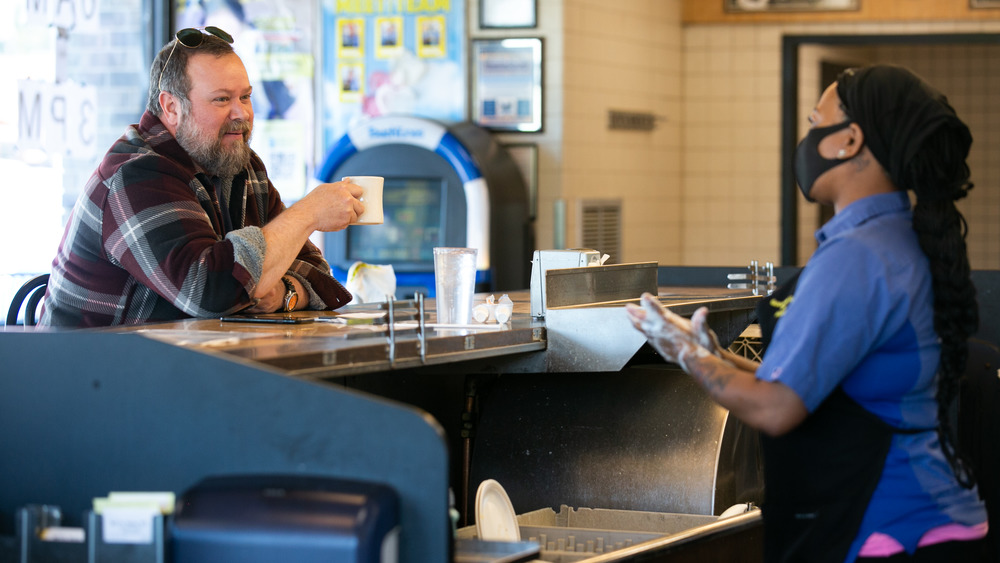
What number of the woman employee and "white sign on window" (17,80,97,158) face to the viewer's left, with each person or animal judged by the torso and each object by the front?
1

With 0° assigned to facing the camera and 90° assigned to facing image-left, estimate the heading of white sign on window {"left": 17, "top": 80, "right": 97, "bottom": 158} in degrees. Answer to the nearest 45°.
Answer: approximately 180°

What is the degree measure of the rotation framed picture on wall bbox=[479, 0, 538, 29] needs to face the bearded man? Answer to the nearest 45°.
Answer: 0° — it already faces them

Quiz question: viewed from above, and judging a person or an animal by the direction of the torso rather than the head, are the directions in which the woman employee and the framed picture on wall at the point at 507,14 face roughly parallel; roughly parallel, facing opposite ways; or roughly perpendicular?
roughly perpendicular

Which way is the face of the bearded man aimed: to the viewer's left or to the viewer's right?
to the viewer's right

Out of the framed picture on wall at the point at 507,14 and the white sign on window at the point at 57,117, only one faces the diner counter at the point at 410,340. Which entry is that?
the framed picture on wall

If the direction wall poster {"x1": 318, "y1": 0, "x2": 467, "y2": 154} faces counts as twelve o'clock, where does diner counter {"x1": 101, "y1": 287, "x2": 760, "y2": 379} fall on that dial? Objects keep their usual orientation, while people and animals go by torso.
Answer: The diner counter is roughly at 12 o'clock from the wall poster.

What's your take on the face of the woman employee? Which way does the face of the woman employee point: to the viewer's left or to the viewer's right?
to the viewer's left

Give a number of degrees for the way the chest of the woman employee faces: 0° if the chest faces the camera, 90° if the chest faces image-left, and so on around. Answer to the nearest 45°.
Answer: approximately 90°

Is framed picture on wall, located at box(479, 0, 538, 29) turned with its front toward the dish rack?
yes
